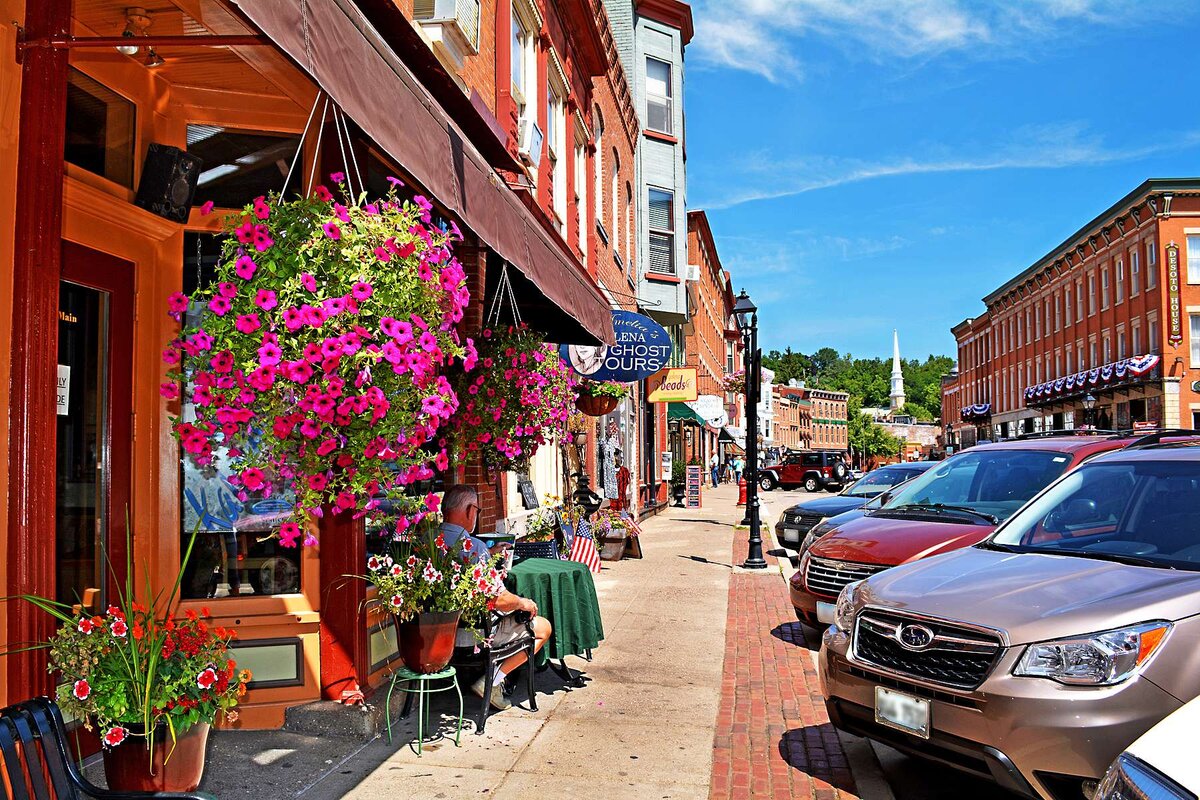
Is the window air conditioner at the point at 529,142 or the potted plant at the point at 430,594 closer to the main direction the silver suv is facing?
the potted plant

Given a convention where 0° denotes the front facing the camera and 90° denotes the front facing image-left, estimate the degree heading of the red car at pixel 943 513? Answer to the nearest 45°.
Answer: approximately 45°

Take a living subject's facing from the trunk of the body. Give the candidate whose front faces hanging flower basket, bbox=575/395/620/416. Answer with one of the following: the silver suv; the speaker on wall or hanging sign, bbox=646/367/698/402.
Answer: the hanging sign

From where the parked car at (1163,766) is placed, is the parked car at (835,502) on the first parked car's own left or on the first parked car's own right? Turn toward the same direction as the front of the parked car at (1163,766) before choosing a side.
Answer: on the first parked car's own right

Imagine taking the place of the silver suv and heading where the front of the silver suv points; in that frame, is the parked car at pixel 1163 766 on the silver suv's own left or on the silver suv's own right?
on the silver suv's own left

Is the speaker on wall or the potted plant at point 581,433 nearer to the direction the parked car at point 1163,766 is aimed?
the speaker on wall

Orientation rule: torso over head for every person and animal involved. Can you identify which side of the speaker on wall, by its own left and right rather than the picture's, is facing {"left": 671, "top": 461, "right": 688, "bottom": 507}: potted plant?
left

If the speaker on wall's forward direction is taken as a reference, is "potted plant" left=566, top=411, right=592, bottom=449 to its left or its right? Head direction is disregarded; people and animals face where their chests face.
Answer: on its left

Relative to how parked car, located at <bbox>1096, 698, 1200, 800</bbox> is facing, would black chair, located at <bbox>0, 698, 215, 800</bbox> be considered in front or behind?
in front

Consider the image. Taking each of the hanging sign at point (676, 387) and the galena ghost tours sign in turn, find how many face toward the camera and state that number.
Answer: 2
